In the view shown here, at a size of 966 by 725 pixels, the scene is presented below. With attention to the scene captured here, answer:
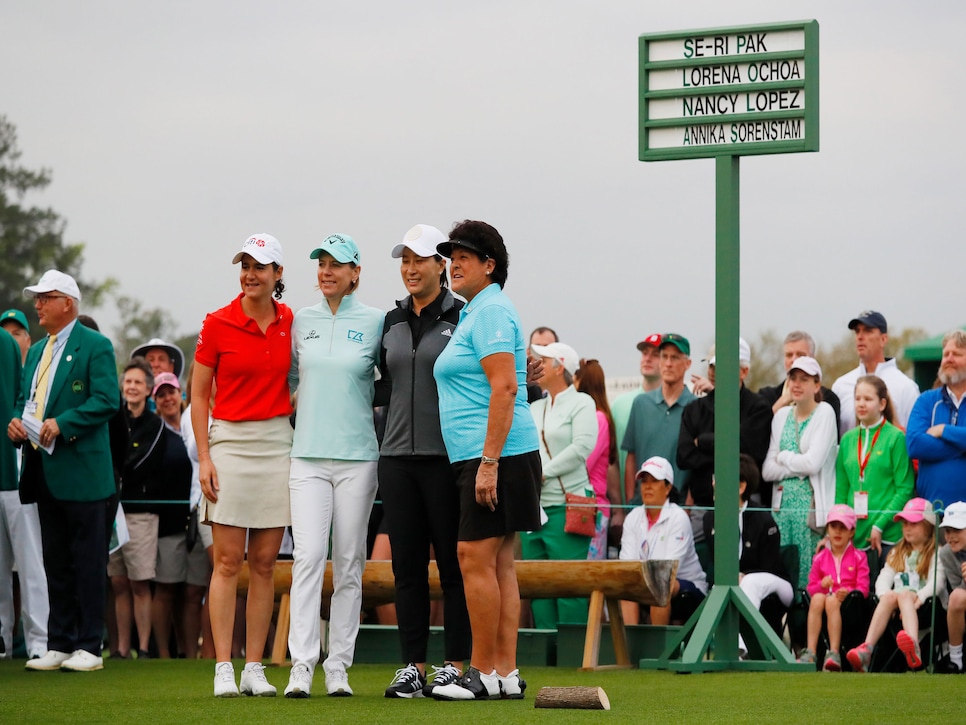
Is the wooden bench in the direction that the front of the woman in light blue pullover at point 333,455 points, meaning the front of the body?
no

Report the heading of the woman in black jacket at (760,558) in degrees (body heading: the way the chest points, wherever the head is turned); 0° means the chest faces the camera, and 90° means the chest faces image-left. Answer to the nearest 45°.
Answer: approximately 45°

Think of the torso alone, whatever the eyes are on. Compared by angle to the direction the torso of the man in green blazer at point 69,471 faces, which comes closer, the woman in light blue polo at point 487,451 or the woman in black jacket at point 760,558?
the woman in light blue polo

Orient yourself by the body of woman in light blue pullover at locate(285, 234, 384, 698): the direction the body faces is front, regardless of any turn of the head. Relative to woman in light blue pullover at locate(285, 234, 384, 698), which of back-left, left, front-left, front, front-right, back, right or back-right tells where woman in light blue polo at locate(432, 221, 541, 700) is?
front-left

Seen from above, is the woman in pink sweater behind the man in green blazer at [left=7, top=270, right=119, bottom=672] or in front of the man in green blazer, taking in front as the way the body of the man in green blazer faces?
behind

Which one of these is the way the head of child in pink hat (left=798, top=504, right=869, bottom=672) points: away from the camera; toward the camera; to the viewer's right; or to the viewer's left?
toward the camera

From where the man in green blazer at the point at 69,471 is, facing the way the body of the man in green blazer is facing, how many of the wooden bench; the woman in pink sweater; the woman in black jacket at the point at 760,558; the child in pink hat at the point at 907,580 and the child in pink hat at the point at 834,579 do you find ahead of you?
0

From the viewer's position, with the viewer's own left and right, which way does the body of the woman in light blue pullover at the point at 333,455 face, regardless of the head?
facing the viewer

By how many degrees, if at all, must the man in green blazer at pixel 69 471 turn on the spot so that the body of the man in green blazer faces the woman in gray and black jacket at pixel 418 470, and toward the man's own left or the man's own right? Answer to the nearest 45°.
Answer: approximately 90° to the man's own left
